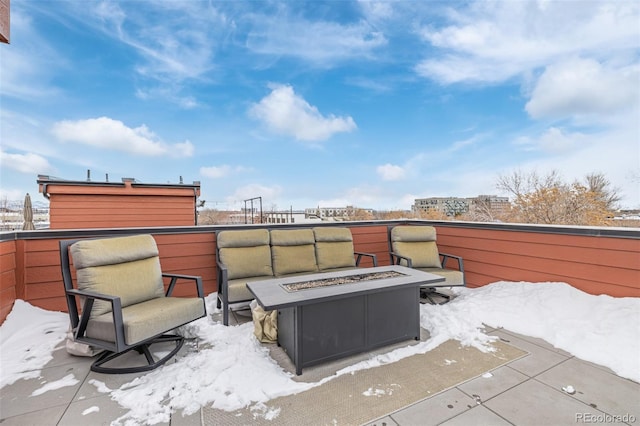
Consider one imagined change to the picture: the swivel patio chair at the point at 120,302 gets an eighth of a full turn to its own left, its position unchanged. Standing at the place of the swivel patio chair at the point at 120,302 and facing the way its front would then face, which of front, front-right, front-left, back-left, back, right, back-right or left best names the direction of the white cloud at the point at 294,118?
front-left

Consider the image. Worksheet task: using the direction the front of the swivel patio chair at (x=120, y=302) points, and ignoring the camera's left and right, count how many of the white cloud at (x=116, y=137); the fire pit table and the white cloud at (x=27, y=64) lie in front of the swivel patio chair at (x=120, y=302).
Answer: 1

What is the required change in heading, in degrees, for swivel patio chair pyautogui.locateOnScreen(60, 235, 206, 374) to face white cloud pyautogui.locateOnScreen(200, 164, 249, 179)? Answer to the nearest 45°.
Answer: approximately 135° to its left

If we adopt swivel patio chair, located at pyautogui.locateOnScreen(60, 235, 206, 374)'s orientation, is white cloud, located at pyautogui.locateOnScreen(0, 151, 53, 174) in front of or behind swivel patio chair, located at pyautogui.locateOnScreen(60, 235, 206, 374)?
behind

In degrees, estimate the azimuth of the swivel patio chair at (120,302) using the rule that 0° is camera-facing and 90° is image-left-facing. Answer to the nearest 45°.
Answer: approximately 315°

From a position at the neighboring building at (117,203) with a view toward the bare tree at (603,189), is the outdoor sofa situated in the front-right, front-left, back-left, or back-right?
front-right

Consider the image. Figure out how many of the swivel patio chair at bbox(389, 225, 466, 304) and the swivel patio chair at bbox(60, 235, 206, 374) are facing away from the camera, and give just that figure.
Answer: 0

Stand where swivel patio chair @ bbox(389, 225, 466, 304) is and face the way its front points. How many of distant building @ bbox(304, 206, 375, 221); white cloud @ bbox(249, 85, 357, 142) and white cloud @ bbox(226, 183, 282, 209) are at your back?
3

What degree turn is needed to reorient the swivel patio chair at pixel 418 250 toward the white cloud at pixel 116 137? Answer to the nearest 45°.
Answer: approximately 135° to its right

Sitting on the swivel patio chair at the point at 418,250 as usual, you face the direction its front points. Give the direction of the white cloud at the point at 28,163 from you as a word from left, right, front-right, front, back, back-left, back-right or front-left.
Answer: back-right

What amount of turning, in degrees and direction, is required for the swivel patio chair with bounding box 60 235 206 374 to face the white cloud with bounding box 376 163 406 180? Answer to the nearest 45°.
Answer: approximately 90° to its left

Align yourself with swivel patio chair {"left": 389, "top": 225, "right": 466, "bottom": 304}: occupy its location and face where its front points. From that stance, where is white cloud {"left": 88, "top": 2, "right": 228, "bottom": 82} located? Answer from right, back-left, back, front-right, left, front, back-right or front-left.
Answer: back-right

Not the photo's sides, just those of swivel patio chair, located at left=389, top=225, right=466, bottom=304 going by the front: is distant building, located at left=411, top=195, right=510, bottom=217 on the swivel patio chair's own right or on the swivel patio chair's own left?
on the swivel patio chair's own left

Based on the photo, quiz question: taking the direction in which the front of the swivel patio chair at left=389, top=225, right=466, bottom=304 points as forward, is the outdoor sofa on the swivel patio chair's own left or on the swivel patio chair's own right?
on the swivel patio chair's own right
